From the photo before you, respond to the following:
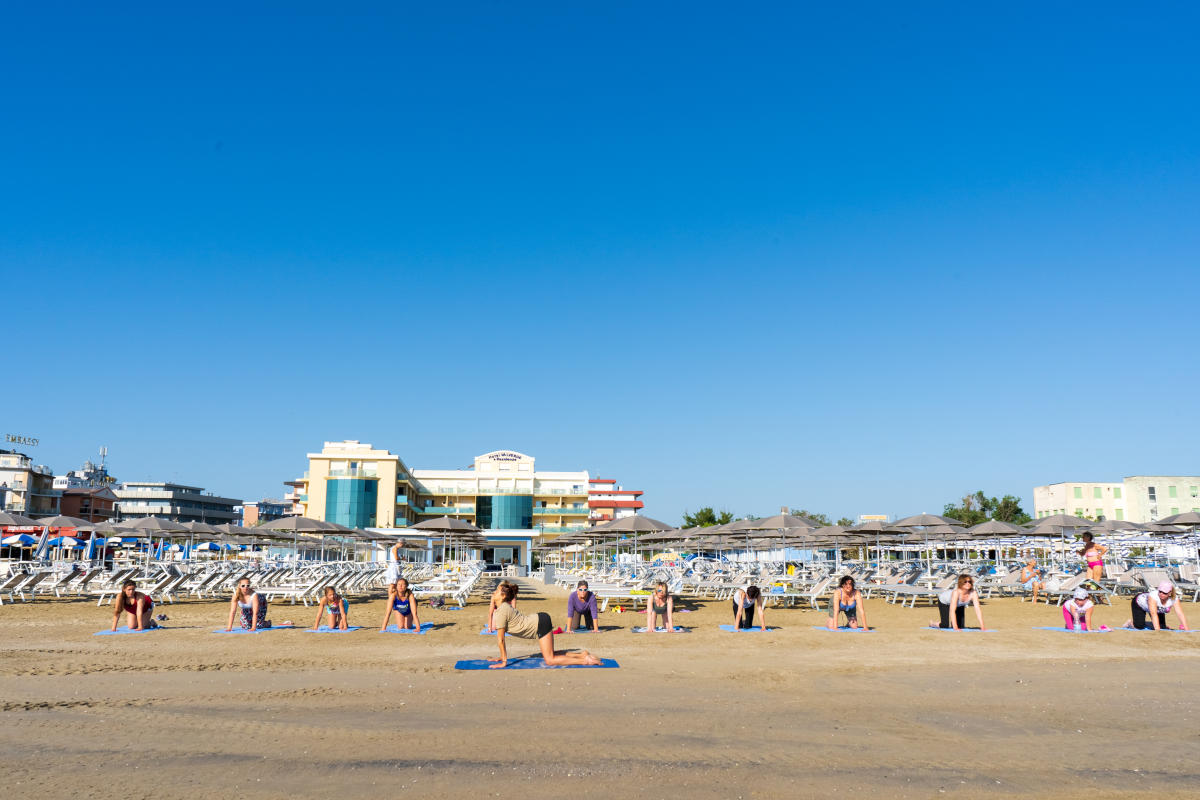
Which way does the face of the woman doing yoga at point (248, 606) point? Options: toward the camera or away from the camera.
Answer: toward the camera

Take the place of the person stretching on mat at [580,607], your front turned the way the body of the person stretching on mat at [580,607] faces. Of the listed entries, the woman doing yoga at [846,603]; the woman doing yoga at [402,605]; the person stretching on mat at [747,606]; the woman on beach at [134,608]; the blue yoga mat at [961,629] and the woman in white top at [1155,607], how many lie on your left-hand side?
4

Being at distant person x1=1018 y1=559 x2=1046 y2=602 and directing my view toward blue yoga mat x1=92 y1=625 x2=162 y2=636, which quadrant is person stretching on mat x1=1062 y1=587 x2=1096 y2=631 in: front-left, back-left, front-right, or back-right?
front-left

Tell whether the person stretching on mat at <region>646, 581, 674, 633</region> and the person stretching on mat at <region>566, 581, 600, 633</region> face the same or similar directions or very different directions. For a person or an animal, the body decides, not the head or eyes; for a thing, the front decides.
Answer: same or similar directions

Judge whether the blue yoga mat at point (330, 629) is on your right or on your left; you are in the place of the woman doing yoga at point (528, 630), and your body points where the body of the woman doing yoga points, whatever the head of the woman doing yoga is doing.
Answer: on your right

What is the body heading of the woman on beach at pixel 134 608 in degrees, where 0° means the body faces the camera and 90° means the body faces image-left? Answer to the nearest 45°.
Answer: approximately 45°

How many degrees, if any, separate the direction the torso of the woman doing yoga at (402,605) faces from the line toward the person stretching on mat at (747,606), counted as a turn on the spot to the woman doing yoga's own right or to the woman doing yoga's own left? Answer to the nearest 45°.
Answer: approximately 90° to the woman doing yoga's own left

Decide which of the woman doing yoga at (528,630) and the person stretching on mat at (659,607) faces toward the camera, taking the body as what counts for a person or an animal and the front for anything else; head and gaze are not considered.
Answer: the person stretching on mat

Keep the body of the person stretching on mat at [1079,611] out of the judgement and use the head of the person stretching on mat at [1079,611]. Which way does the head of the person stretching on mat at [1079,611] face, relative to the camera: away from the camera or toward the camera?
toward the camera

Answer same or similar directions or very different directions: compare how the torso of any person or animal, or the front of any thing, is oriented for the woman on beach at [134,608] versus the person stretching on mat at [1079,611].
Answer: same or similar directions

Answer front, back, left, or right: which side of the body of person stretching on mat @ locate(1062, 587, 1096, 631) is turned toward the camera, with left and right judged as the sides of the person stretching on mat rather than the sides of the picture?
front

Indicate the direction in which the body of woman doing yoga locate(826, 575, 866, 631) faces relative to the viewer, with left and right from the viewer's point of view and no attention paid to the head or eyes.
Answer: facing the viewer

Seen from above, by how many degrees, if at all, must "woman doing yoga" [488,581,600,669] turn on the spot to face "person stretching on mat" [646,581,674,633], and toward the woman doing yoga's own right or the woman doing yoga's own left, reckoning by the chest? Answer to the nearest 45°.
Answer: approximately 135° to the woman doing yoga's own right

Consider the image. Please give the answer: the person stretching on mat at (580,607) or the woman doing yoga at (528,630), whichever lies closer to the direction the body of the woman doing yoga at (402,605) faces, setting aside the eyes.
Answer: the woman doing yoga

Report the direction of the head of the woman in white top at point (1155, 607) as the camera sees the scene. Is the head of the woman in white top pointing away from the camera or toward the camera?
toward the camera

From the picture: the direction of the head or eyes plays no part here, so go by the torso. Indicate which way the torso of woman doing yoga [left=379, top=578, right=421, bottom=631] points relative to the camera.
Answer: toward the camera

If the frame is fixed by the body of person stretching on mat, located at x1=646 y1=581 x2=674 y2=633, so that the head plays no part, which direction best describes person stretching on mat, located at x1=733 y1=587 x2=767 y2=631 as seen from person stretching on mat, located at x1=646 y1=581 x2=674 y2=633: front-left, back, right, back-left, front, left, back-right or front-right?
left

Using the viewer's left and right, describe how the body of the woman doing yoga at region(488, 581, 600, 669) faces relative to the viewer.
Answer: facing to the left of the viewer

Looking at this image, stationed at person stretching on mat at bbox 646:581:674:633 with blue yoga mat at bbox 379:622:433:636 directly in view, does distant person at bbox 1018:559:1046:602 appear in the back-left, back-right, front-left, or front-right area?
back-right
